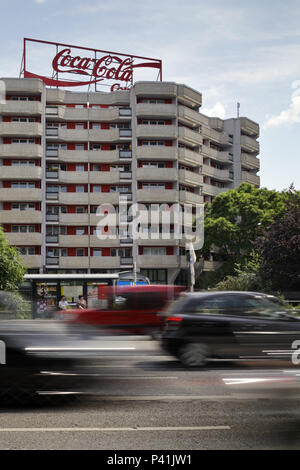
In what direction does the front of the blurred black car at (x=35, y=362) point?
to the viewer's right

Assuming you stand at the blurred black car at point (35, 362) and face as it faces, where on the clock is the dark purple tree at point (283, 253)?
The dark purple tree is roughly at 10 o'clock from the blurred black car.

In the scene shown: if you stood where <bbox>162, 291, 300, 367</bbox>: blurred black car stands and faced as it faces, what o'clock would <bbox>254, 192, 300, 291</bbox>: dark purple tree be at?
The dark purple tree is roughly at 9 o'clock from the blurred black car.

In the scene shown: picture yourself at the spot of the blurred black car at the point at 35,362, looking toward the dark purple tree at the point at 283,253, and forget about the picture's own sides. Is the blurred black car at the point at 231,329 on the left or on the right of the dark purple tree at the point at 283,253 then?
right

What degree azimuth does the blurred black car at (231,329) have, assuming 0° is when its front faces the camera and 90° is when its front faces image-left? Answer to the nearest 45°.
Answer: approximately 270°
